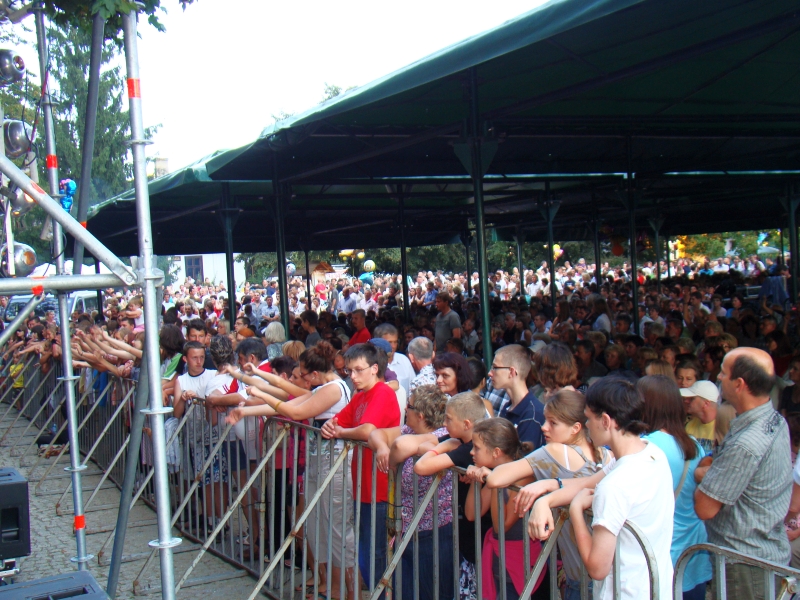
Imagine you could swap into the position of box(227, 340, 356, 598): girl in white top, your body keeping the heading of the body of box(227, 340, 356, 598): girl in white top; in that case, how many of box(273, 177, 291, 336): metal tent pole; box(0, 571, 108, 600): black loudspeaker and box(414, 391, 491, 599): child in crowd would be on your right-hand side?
1

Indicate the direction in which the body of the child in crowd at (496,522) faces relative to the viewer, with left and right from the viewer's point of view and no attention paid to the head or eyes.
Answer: facing to the left of the viewer

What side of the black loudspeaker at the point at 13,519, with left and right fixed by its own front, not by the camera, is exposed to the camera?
right

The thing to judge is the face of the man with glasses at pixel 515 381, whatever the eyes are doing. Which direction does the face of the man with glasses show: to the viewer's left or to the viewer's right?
to the viewer's left

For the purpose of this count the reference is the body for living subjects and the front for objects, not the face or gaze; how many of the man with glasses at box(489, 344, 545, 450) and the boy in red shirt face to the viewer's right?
0

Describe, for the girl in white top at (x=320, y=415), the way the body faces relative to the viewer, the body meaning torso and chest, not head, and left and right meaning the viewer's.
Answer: facing to the left of the viewer

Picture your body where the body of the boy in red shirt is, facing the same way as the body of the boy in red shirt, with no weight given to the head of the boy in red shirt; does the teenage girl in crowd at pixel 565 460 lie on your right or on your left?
on your left

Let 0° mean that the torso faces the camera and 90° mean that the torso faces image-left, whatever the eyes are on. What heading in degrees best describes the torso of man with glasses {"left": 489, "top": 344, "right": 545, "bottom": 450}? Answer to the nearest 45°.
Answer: approximately 90°

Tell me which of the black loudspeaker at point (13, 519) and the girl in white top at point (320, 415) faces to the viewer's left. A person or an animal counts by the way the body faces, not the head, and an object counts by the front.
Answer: the girl in white top

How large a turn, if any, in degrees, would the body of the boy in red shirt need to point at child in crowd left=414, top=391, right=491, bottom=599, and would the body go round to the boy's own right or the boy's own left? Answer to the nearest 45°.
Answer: approximately 90° to the boy's own left

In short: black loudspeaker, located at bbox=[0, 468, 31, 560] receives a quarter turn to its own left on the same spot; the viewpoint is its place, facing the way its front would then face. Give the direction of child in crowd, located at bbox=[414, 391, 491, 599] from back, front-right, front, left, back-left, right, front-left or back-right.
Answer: back-right
